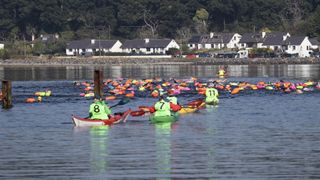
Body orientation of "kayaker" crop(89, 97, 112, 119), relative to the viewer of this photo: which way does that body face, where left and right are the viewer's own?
facing away from the viewer and to the right of the viewer

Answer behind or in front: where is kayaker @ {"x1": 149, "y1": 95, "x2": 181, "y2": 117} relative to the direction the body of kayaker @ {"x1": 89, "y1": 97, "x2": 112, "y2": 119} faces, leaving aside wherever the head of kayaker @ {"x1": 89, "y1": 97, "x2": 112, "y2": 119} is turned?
in front

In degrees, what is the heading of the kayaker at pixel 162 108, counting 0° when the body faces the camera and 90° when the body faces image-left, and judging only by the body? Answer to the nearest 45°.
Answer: approximately 180°

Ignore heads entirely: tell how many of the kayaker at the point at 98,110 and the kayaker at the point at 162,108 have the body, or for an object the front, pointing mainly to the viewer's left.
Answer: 0
